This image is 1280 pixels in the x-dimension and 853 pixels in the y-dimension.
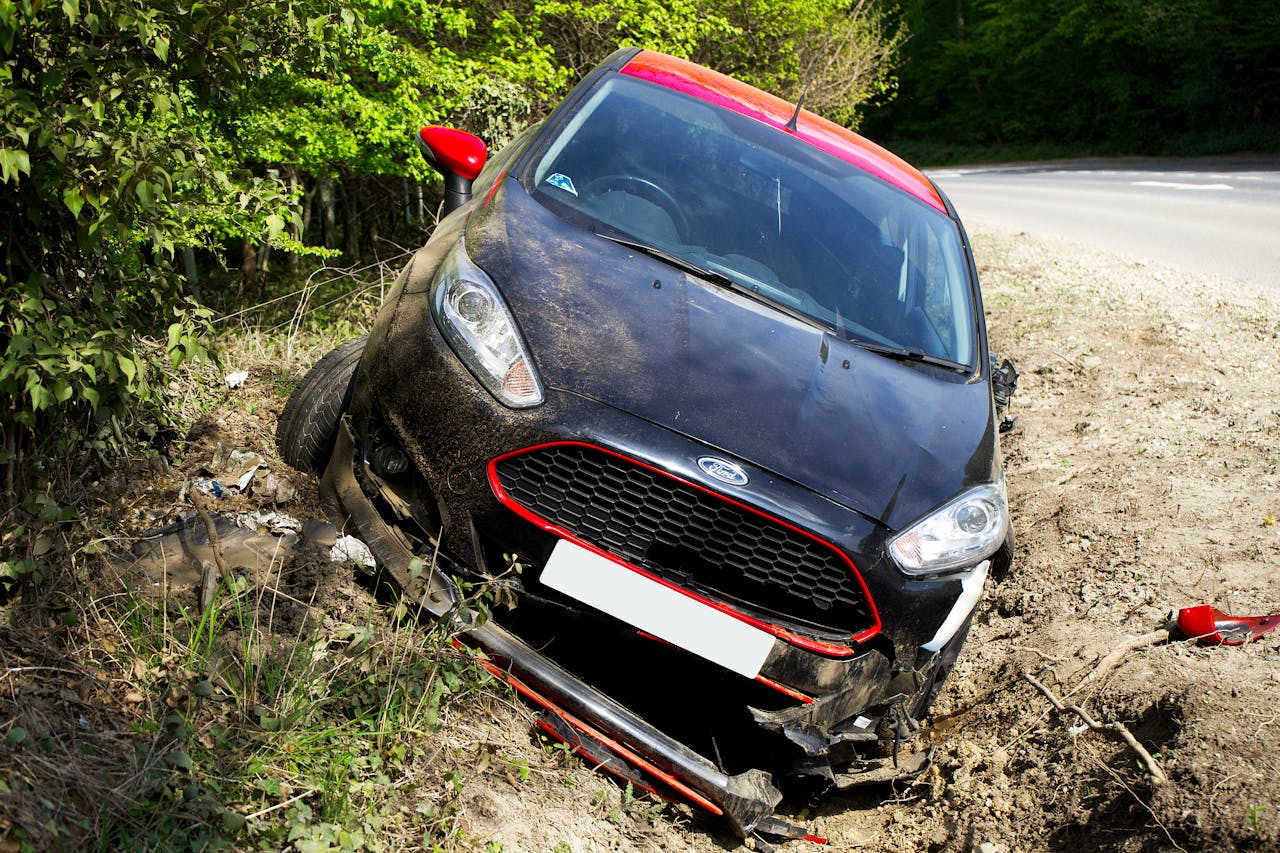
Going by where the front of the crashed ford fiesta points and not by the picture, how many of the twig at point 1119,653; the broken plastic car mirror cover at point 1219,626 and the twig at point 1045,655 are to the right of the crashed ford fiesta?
0

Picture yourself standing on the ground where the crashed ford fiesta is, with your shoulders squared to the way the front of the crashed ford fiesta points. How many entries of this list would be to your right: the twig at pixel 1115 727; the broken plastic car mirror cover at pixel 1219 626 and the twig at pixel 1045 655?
0

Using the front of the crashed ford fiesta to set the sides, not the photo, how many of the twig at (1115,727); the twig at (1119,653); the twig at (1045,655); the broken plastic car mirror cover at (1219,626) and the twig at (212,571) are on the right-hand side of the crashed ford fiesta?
1

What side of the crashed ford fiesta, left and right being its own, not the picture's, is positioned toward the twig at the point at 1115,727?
front

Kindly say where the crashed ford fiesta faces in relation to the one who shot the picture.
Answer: facing the viewer

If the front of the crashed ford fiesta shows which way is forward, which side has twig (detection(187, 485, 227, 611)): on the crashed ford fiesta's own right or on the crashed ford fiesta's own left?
on the crashed ford fiesta's own right

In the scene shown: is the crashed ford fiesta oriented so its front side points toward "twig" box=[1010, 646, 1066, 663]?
no

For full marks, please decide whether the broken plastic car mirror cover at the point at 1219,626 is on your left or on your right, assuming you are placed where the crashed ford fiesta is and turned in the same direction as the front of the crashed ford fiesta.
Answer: on your left

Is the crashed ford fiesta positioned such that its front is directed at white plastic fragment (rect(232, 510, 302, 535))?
no

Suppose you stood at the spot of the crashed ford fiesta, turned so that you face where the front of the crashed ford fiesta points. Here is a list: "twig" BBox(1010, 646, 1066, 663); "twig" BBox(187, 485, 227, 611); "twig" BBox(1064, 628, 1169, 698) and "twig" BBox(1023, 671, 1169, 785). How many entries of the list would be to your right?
1

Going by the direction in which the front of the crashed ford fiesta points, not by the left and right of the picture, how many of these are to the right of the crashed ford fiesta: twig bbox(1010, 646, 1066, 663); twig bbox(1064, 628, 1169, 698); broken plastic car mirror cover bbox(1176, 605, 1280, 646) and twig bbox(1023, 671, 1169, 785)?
0

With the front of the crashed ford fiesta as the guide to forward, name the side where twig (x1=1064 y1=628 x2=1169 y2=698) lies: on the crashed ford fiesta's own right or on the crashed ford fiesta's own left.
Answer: on the crashed ford fiesta's own left
